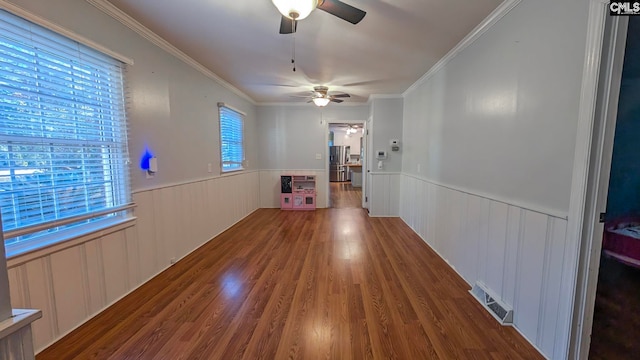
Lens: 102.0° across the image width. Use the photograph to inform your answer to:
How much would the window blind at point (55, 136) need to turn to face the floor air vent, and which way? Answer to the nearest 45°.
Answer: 0° — it already faces it

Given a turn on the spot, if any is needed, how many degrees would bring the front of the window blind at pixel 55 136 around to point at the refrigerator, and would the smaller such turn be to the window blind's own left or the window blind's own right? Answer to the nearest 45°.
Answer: approximately 90° to the window blind's own left

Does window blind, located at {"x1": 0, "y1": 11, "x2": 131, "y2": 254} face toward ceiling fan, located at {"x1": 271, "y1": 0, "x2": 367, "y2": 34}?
yes

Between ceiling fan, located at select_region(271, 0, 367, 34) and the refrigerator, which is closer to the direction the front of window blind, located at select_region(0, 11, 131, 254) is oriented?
the ceiling fan

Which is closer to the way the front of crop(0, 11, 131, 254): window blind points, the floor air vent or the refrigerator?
the floor air vent

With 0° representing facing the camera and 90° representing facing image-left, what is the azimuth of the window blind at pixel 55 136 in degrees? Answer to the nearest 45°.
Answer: approximately 315°
